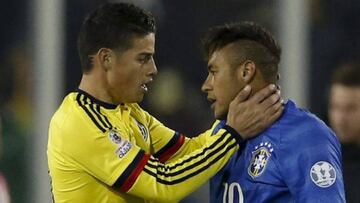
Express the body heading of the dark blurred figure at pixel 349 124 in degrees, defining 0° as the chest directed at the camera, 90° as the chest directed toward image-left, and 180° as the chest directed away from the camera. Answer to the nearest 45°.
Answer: approximately 45°

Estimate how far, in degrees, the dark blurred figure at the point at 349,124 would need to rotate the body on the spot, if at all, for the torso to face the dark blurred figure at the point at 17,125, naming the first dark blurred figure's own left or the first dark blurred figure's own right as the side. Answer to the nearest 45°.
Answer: approximately 45° to the first dark blurred figure's own right
